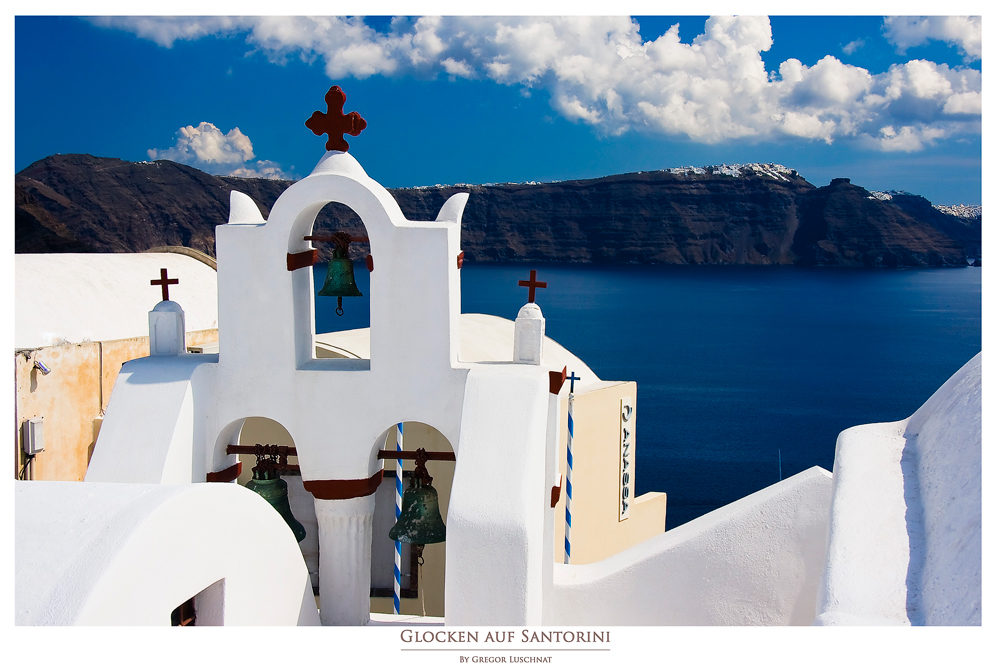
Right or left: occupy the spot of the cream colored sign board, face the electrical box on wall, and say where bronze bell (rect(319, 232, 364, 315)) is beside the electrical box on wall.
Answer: left

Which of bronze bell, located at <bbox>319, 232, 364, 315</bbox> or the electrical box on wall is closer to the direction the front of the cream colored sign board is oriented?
the bronze bell

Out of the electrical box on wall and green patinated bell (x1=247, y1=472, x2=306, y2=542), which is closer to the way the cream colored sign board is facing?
the green patinated bell

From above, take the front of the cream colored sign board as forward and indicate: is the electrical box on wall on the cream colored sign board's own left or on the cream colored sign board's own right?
on the cream colored sign board's own right

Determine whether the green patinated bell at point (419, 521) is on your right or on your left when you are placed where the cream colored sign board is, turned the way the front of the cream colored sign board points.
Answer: on your right

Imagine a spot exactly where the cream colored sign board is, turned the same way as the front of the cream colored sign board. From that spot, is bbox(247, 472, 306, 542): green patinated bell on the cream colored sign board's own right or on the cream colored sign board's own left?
on the cream colored sign board's own right

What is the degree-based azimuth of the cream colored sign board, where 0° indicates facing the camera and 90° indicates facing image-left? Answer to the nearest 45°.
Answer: approximately 315°
